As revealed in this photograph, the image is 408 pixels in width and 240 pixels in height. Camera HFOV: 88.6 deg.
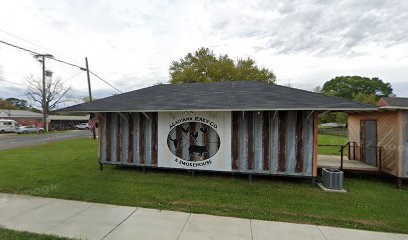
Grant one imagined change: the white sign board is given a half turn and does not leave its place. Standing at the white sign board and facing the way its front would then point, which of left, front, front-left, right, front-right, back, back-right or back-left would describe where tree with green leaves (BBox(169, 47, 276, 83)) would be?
front

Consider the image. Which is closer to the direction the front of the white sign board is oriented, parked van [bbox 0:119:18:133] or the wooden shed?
the wooden shed

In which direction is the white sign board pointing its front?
toward the camera

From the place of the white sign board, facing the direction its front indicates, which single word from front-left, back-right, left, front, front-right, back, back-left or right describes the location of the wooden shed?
left

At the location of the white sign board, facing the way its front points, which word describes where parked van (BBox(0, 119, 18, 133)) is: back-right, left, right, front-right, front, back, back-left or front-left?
back-right

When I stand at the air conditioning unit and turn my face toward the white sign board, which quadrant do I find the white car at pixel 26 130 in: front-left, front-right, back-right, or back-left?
front-right

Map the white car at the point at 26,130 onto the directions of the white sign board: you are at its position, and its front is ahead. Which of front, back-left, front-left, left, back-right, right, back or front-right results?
back-right
